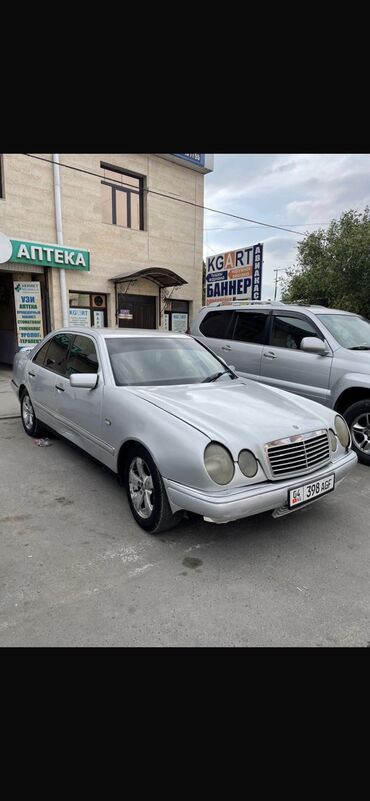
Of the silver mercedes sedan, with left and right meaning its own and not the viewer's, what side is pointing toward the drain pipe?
back

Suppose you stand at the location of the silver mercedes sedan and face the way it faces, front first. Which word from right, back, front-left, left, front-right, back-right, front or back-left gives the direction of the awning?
back-left

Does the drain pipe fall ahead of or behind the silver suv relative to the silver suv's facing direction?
behind

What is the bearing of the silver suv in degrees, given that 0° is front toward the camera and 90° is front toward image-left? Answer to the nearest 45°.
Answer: approximately 315°

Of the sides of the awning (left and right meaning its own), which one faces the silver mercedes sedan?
front

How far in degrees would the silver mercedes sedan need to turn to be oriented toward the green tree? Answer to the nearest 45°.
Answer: approximately 90° to its left

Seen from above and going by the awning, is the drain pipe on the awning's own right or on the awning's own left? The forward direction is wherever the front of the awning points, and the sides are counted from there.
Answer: on the awning's own right

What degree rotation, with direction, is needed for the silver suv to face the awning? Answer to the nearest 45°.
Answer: approximately 180°
